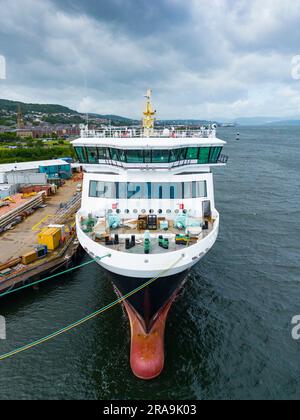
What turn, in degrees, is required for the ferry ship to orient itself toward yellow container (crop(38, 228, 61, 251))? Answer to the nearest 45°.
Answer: approximately 135° to its right

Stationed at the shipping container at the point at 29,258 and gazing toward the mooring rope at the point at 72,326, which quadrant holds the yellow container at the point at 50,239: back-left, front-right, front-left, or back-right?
back-left

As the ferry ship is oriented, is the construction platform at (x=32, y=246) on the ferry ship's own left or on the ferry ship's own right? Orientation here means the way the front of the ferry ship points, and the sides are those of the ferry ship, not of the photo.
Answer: on the ferry ship's own right

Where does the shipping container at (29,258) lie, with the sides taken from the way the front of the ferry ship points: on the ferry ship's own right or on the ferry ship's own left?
on the ferry ship's own right

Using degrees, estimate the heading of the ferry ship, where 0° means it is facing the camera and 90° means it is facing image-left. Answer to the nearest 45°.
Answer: approximately 0°
